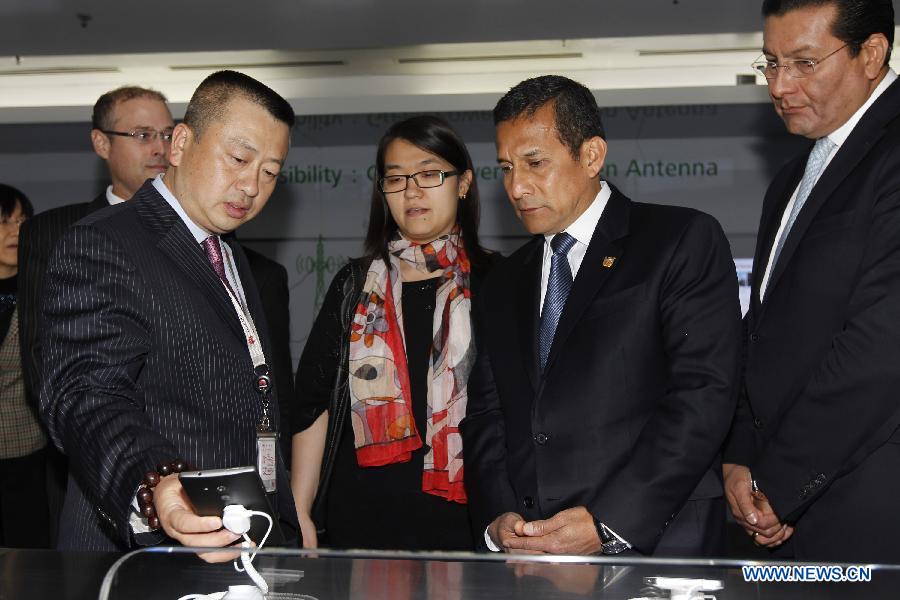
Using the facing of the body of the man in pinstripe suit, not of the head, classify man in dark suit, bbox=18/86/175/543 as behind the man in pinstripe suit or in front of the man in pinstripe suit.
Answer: behind

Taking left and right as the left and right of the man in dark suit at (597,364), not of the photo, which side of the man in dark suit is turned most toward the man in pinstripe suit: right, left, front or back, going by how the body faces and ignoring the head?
front

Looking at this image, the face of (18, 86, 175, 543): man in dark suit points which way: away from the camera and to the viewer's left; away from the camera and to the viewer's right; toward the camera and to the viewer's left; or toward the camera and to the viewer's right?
toward the camera and to the viewer's right

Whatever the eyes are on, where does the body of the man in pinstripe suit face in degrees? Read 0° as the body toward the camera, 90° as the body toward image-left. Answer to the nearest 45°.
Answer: approximately 315°

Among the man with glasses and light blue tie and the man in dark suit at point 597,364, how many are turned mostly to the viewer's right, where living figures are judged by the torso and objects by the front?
0

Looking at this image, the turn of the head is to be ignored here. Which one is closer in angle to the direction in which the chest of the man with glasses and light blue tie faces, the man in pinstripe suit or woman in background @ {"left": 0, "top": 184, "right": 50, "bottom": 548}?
the man in pinstripe suit

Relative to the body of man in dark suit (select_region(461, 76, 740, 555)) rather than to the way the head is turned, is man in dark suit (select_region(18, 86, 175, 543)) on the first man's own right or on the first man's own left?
on the first man's own right

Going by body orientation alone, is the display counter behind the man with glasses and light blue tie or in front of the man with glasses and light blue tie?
in front
